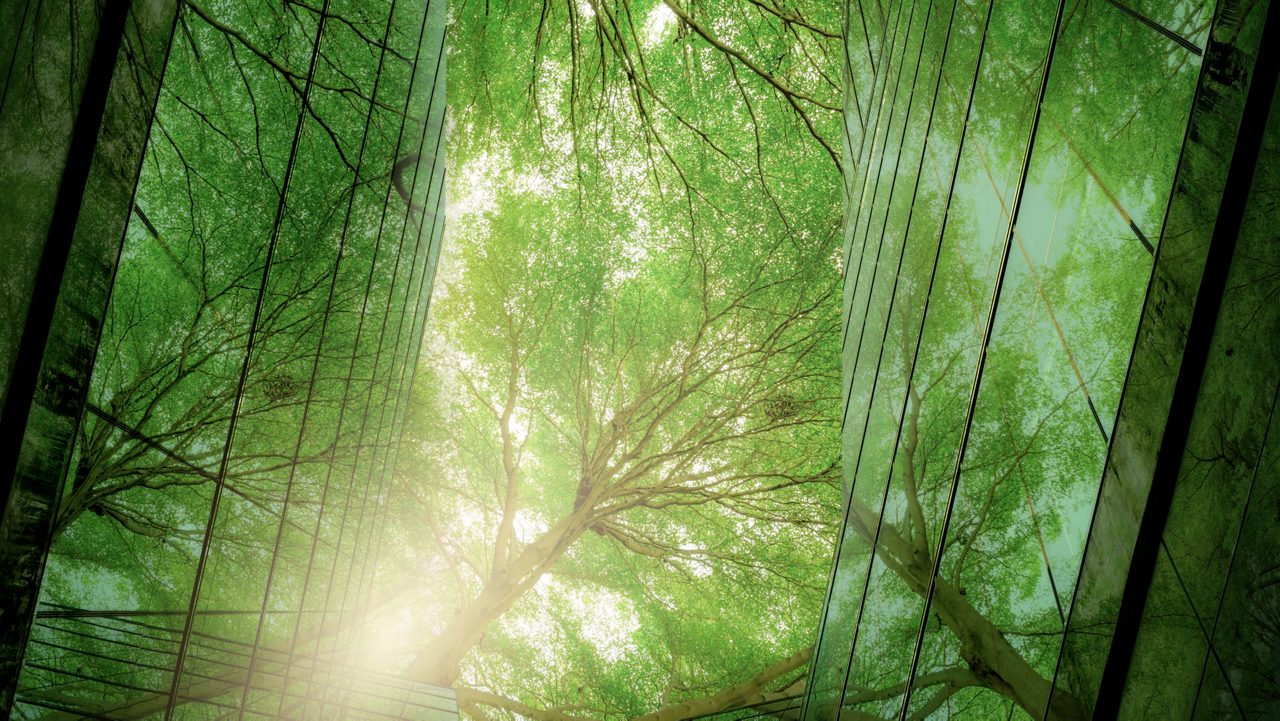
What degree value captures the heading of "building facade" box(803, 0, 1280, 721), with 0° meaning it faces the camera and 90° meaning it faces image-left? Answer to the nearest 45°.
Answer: approximately 45°

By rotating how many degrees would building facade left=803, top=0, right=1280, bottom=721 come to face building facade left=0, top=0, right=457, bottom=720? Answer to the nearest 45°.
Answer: approximately 45° to its right

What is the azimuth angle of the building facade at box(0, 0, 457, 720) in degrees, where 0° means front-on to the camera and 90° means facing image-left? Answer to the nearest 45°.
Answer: approximately 315°

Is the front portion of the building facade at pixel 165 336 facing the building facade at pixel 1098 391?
yes
